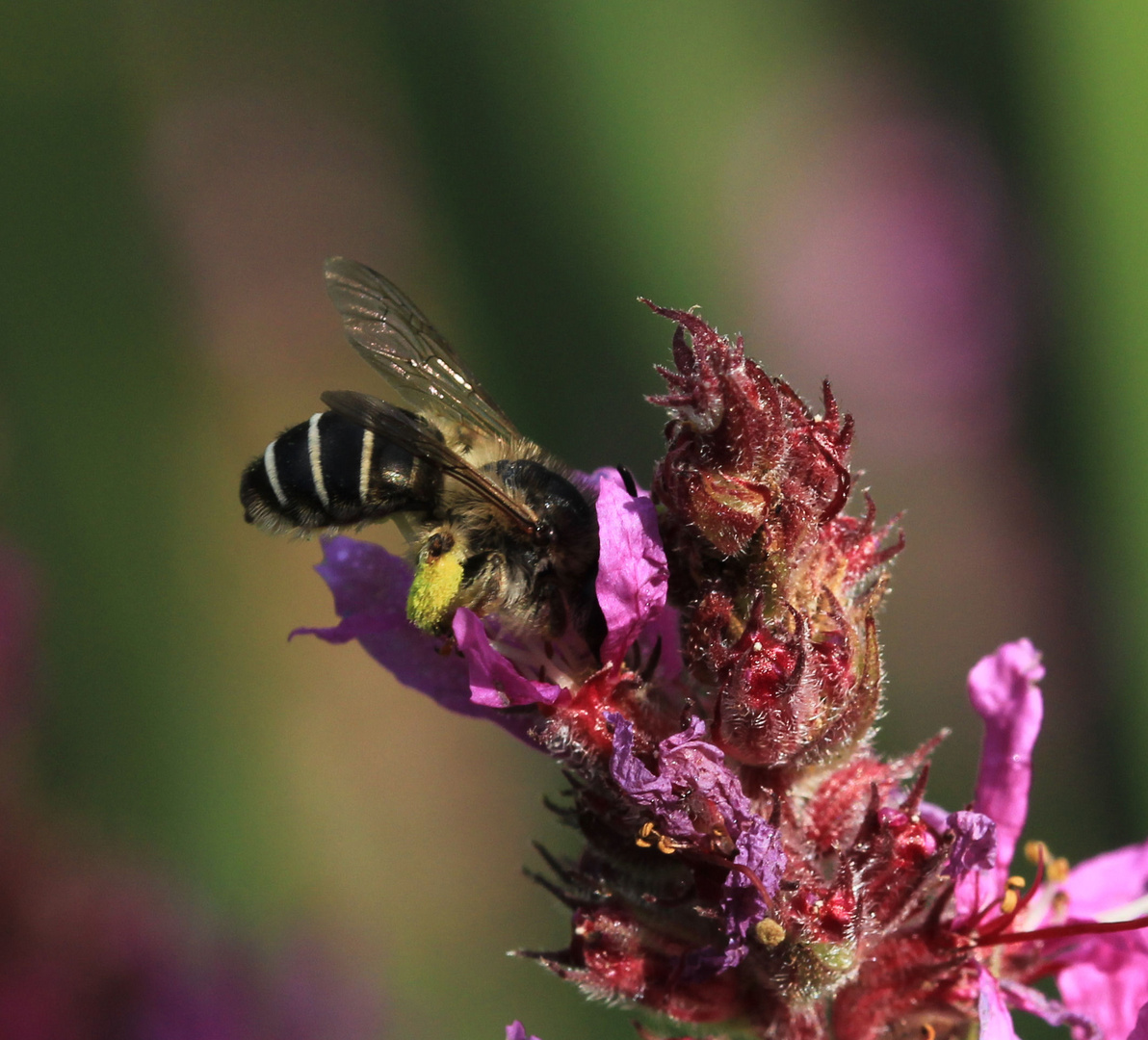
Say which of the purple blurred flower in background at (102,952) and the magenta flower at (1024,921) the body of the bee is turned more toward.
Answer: the magenta flower

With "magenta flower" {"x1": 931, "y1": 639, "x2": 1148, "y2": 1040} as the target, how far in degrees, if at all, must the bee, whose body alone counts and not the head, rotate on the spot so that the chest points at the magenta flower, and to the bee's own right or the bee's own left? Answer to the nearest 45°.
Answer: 0° — it already faces it

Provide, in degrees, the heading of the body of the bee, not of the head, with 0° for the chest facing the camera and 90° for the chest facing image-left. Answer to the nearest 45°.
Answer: approximately 270°

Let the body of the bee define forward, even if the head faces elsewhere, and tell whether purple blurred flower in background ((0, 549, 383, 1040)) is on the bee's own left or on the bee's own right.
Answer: on the bee's own left

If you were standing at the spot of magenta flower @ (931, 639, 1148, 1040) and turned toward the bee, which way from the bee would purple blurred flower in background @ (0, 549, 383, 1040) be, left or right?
right
